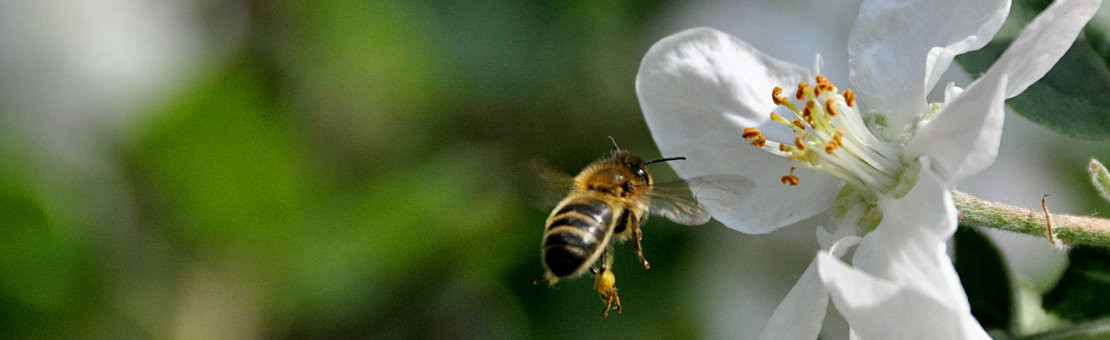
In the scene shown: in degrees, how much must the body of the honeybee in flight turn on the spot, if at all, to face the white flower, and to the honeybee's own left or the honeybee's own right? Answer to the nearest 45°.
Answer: approximately 45° to the honeybee's own right

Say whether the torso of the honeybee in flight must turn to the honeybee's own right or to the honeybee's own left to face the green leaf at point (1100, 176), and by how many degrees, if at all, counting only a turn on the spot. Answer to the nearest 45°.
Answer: approximately 45° to the honeybee's own right

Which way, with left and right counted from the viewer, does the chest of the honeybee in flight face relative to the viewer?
facing away from the viewer and to the right of the viewer

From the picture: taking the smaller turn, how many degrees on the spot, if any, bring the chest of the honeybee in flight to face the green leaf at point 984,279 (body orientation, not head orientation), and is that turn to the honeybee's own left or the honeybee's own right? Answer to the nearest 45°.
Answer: approximately 45° to the honeybee's own right

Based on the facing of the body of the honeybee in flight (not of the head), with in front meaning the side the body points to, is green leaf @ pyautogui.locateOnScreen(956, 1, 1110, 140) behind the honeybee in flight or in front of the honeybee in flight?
in front

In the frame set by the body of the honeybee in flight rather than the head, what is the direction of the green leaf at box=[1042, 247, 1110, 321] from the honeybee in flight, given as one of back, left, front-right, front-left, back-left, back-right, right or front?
front-right
